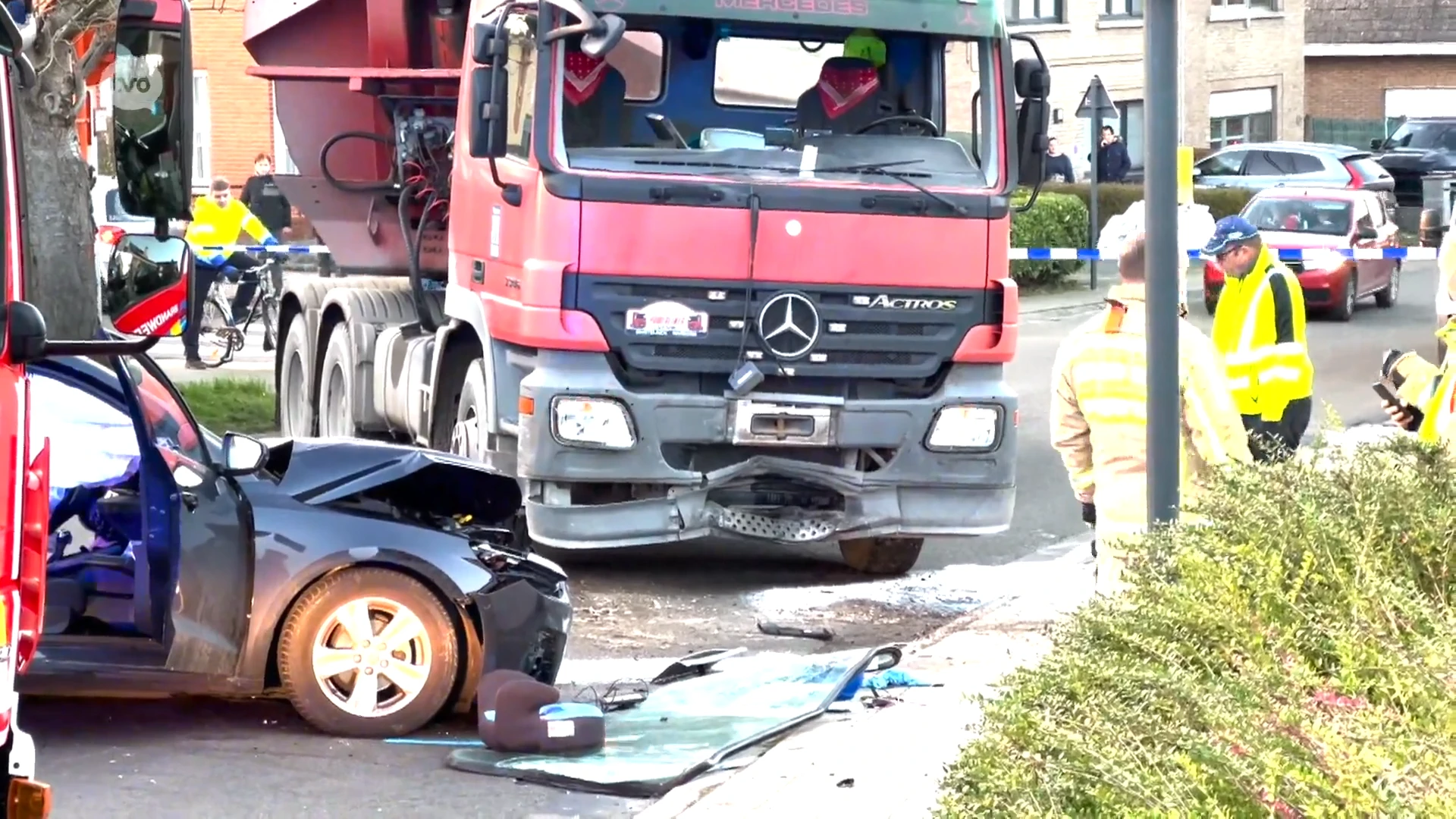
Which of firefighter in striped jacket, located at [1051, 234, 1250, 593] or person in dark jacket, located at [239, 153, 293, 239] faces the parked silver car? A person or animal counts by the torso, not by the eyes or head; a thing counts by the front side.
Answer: the firefighter in striped jacket

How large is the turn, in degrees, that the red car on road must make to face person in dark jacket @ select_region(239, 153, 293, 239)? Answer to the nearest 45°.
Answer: approximately 45° to its right

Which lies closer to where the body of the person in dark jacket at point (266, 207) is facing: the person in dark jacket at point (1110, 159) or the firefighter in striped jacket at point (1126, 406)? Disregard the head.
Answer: the firefighter in striped jacket

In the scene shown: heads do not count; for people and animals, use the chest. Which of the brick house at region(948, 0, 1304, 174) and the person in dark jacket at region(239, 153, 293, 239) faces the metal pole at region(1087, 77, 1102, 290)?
the brick house

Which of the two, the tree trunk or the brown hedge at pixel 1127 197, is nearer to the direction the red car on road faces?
the tree trunk

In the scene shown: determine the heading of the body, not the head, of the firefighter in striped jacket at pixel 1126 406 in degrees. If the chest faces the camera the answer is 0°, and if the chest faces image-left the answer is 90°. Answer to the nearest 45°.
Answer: approximately 180°

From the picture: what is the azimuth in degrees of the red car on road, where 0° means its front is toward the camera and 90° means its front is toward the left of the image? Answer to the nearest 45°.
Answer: approximately 45°

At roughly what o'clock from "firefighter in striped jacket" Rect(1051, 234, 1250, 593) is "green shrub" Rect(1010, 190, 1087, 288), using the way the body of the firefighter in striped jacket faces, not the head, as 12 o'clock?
The green shrub is roughly at 12 o'clock from the firefighter in striped jacket.

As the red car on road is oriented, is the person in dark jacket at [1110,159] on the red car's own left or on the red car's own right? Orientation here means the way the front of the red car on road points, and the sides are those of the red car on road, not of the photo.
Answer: on the red car's own right
